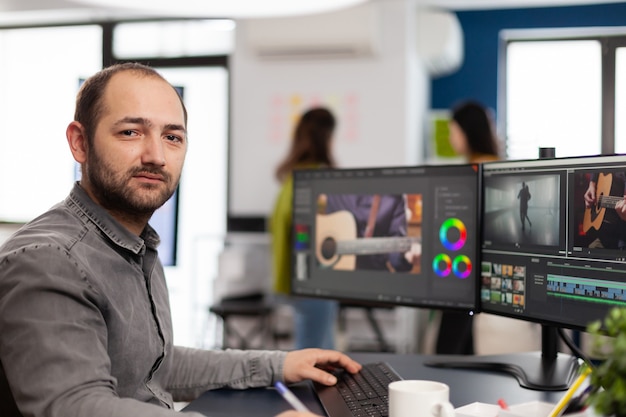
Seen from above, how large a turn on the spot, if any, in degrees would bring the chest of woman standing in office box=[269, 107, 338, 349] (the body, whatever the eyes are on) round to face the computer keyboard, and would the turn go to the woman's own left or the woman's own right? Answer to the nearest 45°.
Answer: approximately 135° to the woman's own right

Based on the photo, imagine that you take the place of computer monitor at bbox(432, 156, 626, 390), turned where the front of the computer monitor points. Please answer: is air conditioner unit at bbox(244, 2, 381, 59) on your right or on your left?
on your right

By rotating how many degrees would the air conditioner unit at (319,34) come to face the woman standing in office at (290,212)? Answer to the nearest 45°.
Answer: approximately 45° to its left

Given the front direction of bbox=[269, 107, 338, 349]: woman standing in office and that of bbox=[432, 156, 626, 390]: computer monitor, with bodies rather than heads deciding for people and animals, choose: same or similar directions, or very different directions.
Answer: very different directions

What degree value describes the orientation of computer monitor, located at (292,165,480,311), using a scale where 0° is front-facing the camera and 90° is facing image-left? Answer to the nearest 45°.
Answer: approximately 45°

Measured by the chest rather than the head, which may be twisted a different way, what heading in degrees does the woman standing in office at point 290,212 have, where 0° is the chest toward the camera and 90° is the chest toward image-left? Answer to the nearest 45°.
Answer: approximately 225°
